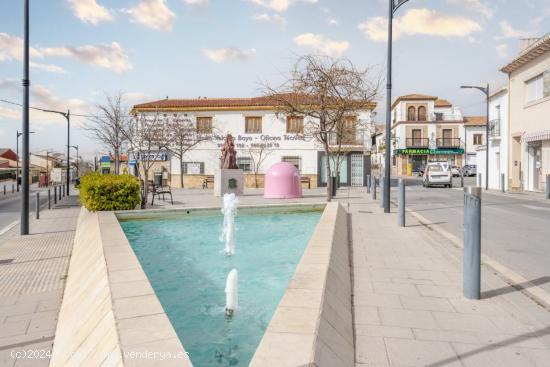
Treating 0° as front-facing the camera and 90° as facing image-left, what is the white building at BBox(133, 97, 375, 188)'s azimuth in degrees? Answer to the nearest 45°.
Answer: approximately 0°

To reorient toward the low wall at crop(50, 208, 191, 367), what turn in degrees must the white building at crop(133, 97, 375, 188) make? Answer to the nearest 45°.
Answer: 0° — it already faces it

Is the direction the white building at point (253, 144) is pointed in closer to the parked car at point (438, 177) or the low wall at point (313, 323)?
the low wall

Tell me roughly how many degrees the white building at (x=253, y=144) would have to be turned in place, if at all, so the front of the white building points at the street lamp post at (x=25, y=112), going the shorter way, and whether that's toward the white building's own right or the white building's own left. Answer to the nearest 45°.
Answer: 0° — it already faces it

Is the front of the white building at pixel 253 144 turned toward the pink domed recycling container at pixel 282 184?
yes

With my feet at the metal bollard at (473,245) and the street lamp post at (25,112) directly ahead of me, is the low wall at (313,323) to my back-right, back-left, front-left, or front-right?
front-left

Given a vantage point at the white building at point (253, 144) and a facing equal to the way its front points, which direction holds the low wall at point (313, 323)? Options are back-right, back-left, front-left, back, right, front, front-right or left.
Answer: front

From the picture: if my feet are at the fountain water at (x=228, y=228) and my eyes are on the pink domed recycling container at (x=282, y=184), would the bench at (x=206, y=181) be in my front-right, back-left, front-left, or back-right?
front-left

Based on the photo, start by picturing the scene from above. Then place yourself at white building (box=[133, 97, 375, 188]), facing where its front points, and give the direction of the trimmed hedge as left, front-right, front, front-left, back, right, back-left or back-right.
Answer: front

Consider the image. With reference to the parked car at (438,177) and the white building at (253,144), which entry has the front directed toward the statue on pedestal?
the white building
